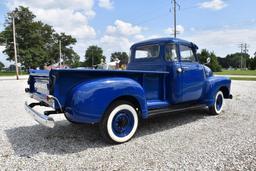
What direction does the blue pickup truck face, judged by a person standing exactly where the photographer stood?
facing away from the viewer and to the right of the viewer
